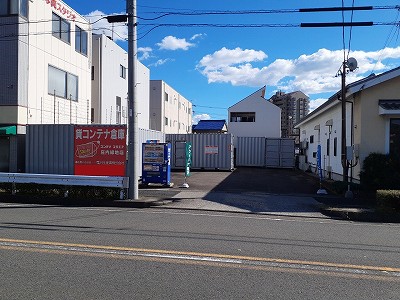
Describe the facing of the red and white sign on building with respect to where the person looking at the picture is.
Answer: facing the viewer and to the right of the viewer

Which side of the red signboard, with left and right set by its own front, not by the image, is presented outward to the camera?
front

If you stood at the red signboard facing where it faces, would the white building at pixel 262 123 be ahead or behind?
behind

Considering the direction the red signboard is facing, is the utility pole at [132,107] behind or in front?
in front

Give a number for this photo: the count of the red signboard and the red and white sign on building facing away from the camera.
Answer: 0

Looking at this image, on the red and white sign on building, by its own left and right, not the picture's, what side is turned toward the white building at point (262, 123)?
left

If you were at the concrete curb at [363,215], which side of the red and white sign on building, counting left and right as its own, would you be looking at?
front

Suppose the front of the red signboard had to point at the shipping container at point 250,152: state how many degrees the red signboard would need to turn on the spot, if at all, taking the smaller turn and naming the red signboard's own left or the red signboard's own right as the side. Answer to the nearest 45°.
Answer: approximately 135° to the red signboard's own left

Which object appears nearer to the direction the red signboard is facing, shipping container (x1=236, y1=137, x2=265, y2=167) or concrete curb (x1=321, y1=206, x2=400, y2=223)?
the concrete curb

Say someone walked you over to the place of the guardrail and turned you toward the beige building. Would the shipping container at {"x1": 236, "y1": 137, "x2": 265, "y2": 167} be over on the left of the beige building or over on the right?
left

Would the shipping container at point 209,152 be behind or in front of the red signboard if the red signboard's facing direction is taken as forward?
behind
